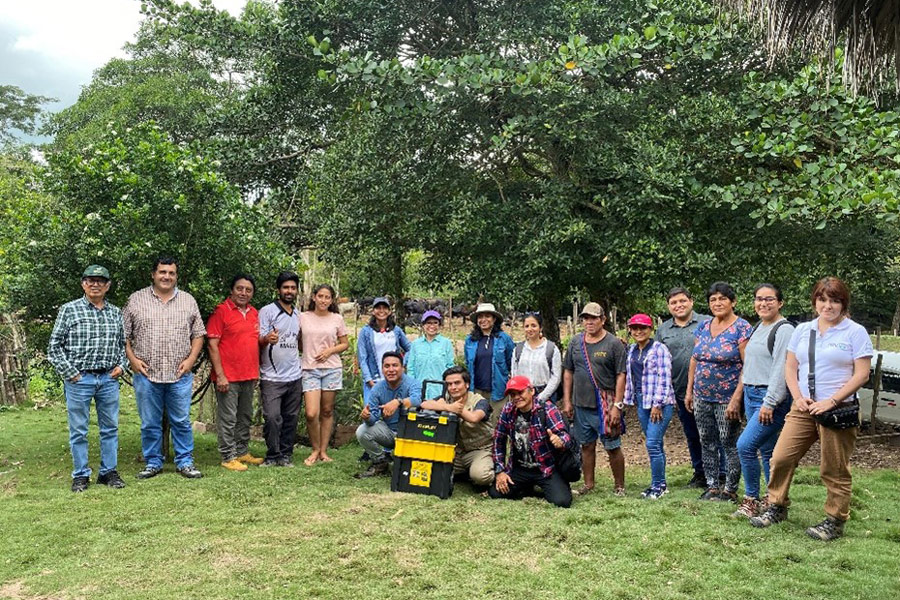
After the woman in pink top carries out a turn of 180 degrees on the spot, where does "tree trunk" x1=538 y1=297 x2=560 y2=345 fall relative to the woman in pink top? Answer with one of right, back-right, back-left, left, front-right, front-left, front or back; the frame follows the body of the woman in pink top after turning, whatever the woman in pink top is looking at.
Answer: front-right

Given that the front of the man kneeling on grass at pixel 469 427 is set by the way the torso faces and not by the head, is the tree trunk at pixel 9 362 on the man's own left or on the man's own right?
on the man's own right

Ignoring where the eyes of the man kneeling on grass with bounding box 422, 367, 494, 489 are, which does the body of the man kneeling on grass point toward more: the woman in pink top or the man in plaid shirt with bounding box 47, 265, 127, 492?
the man in plaid shirt

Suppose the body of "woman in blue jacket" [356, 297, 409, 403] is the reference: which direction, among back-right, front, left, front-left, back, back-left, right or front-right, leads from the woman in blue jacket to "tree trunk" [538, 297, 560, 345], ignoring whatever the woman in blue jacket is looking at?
back-left

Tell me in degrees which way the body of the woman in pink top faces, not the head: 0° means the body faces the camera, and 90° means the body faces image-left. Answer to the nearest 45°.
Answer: approximately 0°
